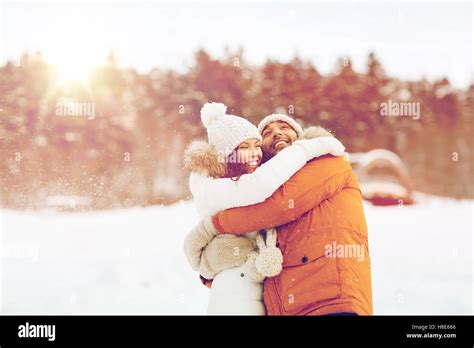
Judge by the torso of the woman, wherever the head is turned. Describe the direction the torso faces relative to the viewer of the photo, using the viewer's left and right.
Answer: facing to the right of the viewer

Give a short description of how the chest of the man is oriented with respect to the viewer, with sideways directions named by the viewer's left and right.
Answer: facing to the left of the viewer

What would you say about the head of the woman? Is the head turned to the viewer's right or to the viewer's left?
to the viewer's right

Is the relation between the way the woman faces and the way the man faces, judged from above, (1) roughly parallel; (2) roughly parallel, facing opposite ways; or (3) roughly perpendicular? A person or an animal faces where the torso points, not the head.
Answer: roughly parallel, facing opposite ways
